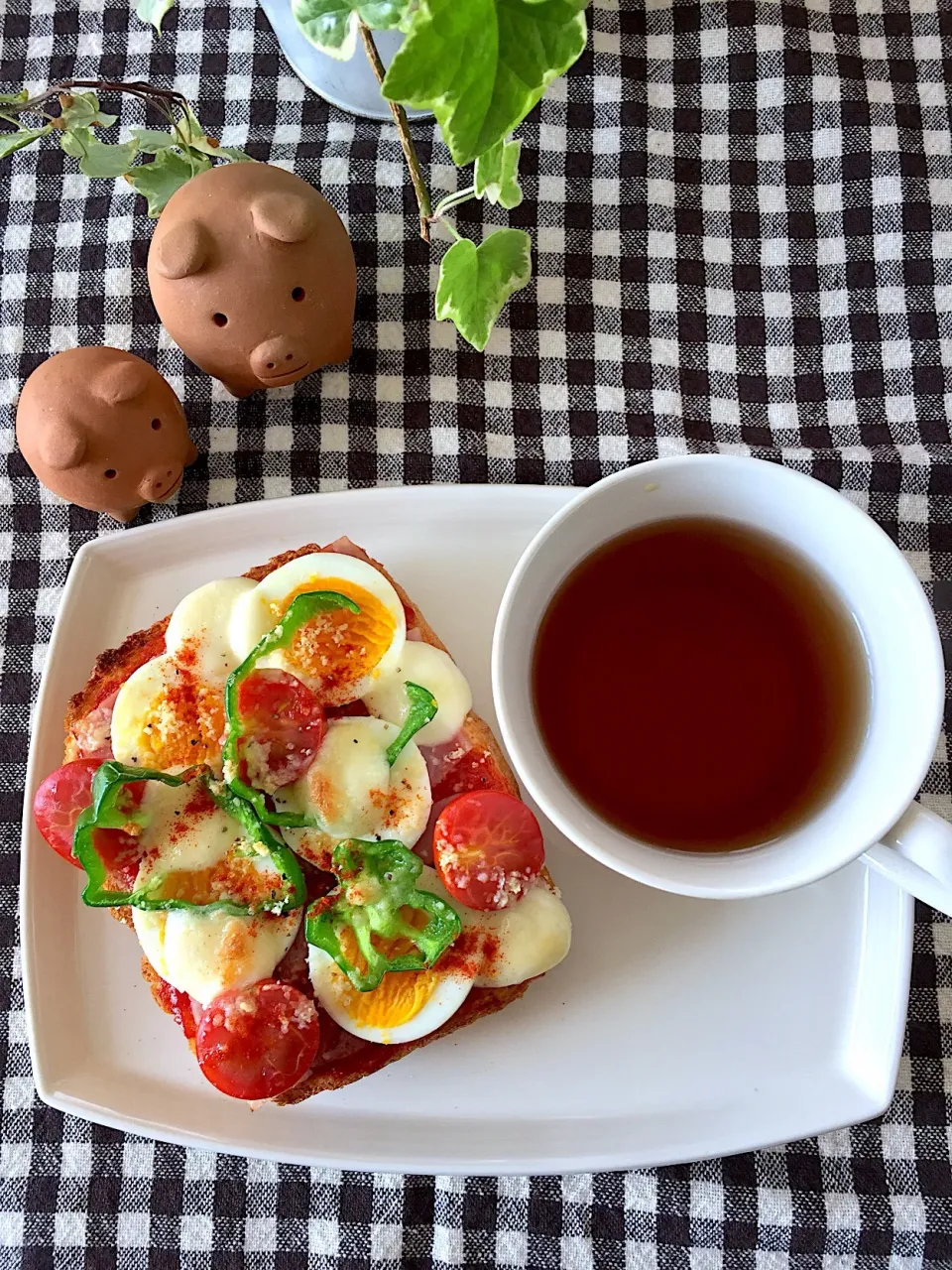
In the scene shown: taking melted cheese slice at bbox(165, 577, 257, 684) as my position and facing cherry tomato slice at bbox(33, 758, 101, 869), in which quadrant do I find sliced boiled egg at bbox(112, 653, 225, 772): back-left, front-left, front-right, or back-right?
front-left

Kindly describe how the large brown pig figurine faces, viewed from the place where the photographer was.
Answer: facing the viewer

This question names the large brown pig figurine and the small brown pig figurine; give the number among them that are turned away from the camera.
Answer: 0
